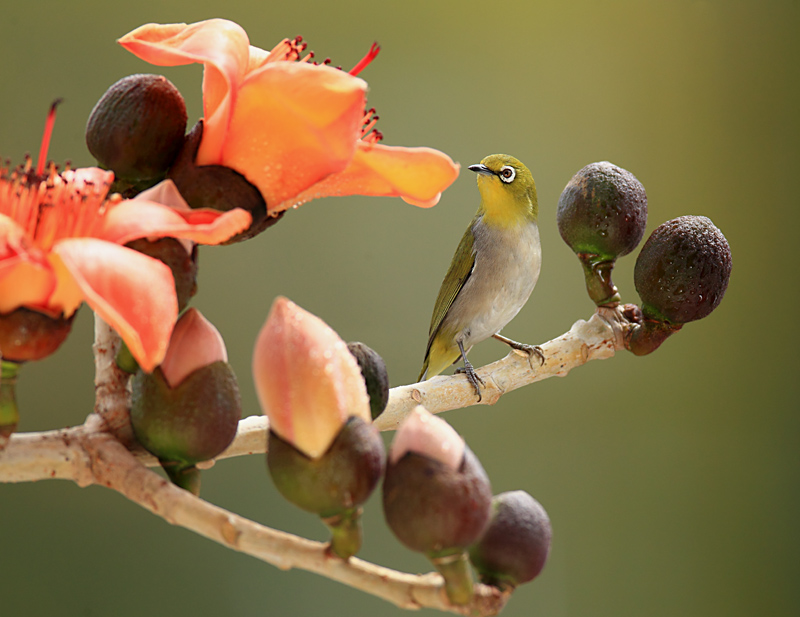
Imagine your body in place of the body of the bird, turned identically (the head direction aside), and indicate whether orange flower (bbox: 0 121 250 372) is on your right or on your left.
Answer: on your right

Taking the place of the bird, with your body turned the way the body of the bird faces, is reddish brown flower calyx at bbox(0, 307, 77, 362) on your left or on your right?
on your right

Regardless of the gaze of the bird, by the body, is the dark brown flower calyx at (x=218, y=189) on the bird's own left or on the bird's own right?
on the bird's own right

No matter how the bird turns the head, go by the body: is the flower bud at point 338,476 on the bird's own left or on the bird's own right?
on the bird's own right

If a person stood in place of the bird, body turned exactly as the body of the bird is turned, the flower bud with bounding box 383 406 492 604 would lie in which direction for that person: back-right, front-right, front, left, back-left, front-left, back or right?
front-right

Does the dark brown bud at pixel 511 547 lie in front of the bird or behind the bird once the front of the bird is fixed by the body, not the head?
in front

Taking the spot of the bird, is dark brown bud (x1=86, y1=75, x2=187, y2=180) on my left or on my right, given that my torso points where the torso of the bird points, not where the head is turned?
on my right

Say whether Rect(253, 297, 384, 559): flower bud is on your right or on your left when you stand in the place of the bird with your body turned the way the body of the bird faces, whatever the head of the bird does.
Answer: on your right

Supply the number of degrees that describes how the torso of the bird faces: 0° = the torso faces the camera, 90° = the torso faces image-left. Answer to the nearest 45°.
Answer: approximately 315°
